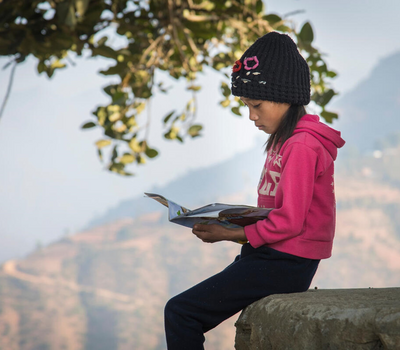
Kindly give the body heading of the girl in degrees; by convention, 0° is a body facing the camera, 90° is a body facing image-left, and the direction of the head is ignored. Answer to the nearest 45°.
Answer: approximately 90°

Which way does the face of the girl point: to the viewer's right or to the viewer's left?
to the viewer's left
